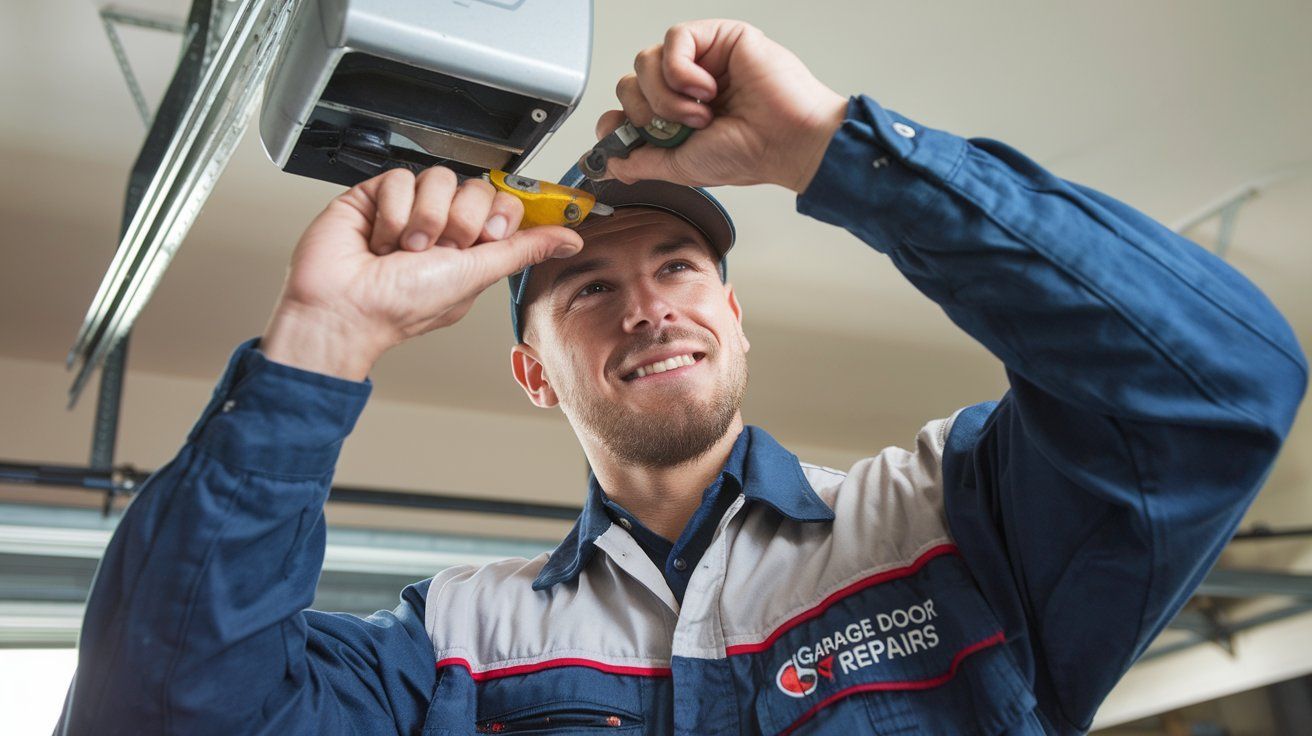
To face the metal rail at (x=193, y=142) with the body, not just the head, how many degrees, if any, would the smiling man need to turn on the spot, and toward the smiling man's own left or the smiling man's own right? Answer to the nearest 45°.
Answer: approximately 135° to the smiling man's own right

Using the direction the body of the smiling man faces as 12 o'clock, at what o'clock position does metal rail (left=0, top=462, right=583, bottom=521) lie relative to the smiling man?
The metal rail is roughly at 5 o'clock from the smiling man.

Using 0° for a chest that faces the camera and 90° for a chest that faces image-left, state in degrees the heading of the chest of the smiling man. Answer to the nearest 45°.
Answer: approximately 0°
